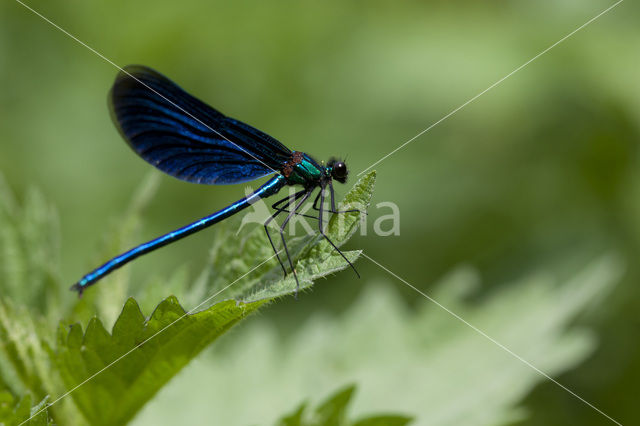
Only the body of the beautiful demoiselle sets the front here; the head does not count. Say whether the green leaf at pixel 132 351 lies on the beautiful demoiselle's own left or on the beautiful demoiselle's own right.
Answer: on the beautiful demoiselle's own right

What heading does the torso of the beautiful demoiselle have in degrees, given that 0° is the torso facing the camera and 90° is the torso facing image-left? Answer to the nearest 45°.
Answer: approximately 270°

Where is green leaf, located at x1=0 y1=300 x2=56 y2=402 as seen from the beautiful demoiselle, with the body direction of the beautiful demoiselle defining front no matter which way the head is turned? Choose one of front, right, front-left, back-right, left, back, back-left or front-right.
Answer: back-right
